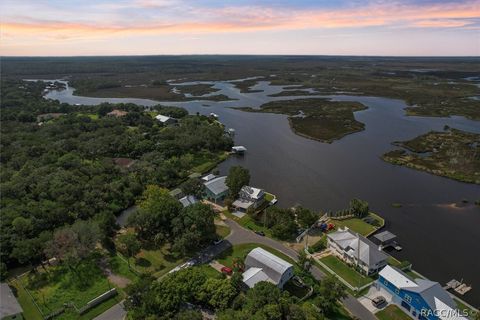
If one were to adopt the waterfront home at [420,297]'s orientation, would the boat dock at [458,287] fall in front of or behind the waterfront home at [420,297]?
behind

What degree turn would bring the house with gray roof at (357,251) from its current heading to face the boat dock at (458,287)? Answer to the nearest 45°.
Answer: approximately 135° to its left

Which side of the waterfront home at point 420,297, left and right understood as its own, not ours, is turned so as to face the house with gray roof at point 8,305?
front

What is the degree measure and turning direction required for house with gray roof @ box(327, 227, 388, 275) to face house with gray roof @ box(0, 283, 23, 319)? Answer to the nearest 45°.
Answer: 0° — it already faces it

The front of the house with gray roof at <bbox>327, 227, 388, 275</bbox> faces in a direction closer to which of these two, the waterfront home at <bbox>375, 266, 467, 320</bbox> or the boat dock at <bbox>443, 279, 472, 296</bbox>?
the waterfront home

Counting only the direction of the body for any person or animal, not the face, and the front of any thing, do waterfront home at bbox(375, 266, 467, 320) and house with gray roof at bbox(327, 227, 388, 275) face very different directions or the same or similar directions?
same or similar directions

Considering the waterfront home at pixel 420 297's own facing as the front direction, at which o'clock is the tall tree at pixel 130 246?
The tall tree is roughly at 1 o'clock from the waterfront home.

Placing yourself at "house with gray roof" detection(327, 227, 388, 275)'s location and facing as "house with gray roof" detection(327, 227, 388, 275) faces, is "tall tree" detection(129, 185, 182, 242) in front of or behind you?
in front

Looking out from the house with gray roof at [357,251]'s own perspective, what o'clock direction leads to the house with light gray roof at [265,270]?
The house with light gray roof is roughly at 12 o'clock from the house with gray roof.

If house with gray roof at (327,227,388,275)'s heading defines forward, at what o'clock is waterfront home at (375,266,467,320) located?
The waterfront home is roughly at 9 o'clock from the house with gray roof.

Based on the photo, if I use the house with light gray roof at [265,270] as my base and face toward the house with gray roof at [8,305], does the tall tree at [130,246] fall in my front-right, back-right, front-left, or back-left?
front-right

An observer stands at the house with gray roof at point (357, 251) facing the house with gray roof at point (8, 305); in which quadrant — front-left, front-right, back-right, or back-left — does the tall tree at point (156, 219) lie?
front-right

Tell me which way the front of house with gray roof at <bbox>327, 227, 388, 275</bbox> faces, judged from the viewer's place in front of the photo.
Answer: facing the viewer and to the left of the viewer

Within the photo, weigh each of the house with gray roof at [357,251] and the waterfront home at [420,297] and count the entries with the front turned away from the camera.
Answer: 0
